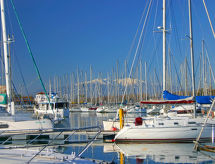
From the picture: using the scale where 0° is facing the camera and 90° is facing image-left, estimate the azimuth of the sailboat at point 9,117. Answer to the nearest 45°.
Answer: approximately 270°
